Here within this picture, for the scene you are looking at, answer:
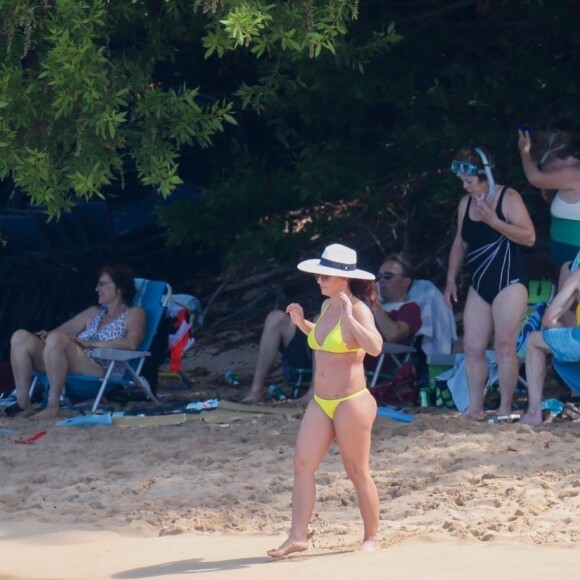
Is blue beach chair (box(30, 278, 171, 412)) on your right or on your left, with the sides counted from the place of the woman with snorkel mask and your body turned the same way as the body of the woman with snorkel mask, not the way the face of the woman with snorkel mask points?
on your right

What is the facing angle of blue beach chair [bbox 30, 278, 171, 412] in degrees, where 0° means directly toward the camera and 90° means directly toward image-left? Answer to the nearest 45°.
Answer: approximately 45°

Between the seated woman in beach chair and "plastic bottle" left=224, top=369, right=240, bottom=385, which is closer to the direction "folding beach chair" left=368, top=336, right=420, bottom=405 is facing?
the seated woman in beach chair

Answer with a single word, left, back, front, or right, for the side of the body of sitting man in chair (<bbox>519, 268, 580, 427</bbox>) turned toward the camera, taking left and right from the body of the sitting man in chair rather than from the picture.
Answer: left

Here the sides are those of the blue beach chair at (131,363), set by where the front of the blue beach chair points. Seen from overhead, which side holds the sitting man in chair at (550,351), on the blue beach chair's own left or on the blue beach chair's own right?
on the blue beach chair's own left

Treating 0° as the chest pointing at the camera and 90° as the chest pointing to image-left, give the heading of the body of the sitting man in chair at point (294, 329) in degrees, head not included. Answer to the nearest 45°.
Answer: approximately 90°

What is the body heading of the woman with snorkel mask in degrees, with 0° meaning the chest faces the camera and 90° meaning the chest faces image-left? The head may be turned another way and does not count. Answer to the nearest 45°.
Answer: approximately 45°

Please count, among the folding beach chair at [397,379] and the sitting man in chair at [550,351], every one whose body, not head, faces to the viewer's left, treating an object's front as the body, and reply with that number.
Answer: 2

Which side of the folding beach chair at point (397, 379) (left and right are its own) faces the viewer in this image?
left

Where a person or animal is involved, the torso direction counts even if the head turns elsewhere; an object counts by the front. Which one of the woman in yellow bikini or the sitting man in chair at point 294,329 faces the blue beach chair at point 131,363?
the sitting man in chair

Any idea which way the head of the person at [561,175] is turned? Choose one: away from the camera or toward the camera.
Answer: away from the camera

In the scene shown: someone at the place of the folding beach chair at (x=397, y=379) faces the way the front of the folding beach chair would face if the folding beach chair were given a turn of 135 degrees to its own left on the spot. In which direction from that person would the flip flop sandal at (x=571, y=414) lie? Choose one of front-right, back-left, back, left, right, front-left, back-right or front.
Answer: front
